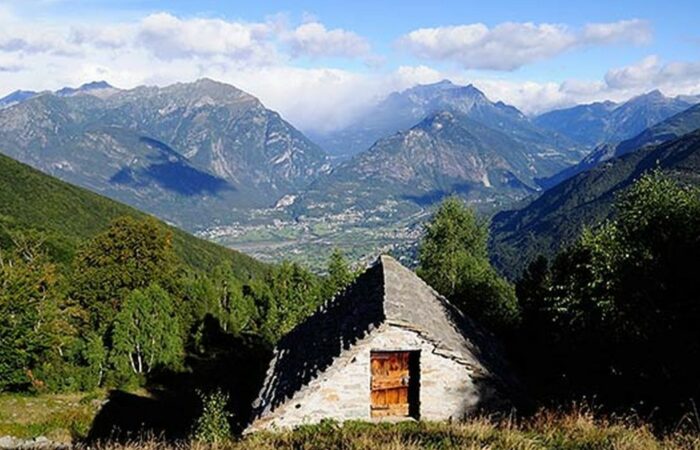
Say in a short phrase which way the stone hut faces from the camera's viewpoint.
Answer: facing the viewer
